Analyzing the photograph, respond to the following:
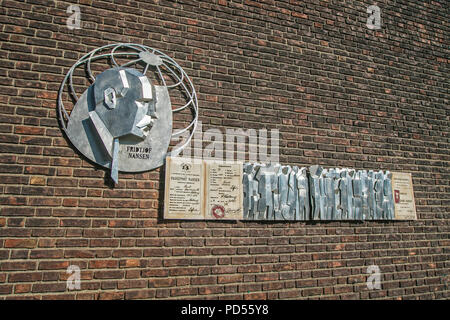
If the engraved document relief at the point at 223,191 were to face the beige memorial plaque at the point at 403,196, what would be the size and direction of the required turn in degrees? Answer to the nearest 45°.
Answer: approximately 90° to its left

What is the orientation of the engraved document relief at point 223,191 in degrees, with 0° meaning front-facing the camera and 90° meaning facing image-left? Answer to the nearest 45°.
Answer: approximately 0°

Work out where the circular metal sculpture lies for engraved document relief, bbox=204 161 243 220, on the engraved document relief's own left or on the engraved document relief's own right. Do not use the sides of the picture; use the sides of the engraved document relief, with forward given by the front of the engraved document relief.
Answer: on the engraved document relief's own right

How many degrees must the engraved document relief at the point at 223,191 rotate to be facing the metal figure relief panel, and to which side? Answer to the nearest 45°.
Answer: approximately 90° to its left
